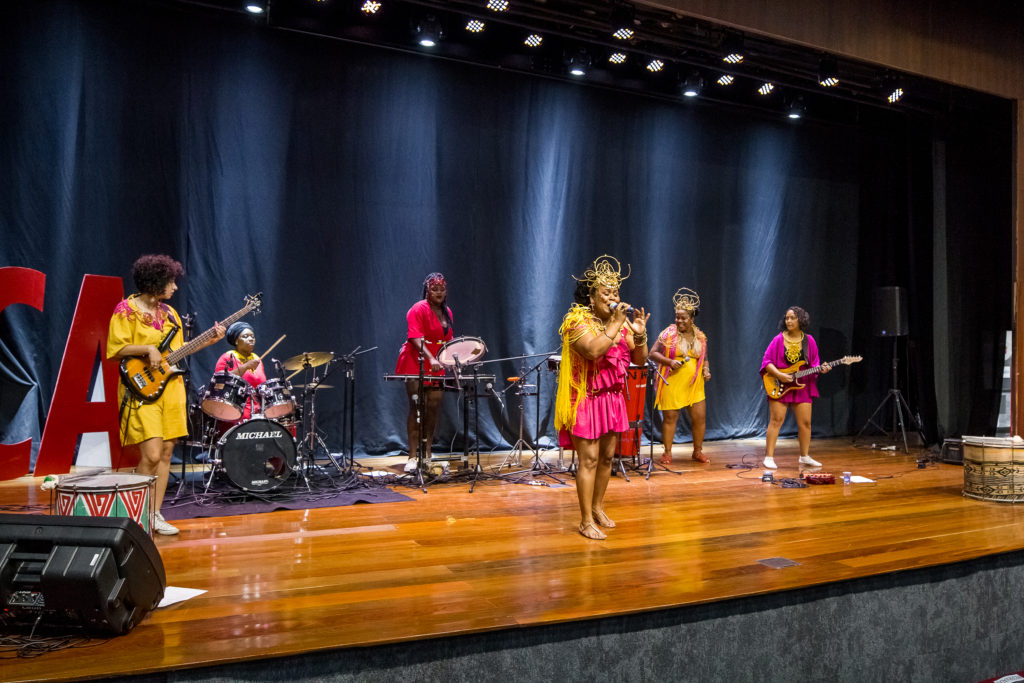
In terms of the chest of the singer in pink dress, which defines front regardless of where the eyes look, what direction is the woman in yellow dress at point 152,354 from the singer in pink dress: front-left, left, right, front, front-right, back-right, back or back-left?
back-right

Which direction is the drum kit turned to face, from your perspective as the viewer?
facing the viewer

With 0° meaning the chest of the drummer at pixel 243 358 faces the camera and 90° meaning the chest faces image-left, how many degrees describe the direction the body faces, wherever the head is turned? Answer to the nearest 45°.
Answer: approximately 315°

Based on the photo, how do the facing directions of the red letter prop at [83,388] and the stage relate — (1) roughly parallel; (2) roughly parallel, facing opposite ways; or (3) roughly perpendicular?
roughly parallel

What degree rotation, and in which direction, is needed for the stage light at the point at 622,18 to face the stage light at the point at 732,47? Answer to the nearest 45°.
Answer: approximately 135° to its left

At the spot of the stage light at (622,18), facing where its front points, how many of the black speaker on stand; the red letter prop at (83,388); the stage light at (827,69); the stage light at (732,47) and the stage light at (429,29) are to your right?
2

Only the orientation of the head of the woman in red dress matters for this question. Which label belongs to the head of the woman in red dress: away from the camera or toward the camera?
toward the camera

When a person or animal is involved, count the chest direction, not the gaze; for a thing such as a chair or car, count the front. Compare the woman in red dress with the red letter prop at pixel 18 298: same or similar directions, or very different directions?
same or similar directions

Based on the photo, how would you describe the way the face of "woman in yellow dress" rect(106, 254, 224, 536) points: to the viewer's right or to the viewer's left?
to the viewer's right

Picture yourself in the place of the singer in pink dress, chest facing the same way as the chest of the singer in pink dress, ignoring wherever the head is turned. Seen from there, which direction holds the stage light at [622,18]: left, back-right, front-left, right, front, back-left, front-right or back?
back-left

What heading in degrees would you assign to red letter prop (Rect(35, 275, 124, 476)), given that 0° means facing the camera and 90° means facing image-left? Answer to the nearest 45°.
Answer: approximately 0°

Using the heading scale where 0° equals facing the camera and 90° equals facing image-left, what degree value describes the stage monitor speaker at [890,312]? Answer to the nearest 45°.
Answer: approximately 45°

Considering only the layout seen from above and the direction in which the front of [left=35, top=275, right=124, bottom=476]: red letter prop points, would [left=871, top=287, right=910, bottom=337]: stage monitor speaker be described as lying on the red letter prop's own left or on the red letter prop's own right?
on the red letter prop's own left

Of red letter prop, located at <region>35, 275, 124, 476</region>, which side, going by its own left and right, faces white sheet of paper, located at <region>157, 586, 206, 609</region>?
front

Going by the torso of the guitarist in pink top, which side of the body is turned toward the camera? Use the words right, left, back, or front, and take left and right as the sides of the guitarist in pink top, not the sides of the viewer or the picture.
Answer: front

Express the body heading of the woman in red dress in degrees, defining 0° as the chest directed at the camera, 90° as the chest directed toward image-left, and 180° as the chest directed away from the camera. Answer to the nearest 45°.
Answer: approximately 315°
